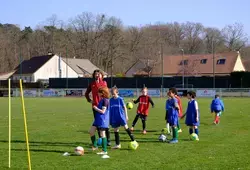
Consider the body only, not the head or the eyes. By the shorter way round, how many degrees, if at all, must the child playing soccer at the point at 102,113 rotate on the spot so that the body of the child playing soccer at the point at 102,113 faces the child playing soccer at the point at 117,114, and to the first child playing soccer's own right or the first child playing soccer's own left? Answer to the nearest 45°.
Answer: approximately 90° to the first child playing soccer's own right

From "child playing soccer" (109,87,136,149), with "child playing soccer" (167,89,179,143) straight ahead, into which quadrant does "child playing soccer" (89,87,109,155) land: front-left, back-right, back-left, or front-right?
back-right

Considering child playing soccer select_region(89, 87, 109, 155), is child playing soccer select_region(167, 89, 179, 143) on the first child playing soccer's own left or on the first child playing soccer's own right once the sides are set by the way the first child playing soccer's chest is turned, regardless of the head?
on the first child playing soccer's own right
